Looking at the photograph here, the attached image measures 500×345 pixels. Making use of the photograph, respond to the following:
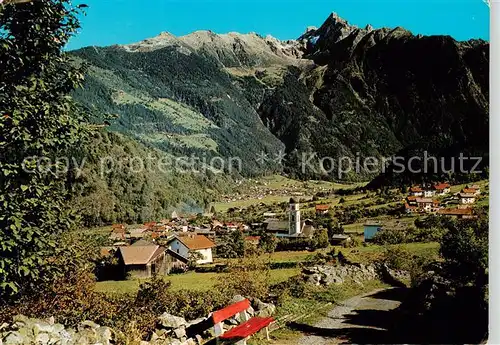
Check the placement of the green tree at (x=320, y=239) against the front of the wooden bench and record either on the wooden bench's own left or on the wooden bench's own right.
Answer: on the wooden bench's own left

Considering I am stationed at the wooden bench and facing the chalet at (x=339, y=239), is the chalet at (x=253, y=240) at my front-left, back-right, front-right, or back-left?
front-left

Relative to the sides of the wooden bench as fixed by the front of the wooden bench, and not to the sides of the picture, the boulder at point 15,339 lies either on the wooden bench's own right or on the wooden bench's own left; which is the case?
on the wooden bench's own right

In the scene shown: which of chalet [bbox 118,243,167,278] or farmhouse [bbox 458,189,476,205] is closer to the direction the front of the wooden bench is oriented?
the farmhouse

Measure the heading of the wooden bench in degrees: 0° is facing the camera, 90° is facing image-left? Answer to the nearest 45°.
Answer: approximately 315°
